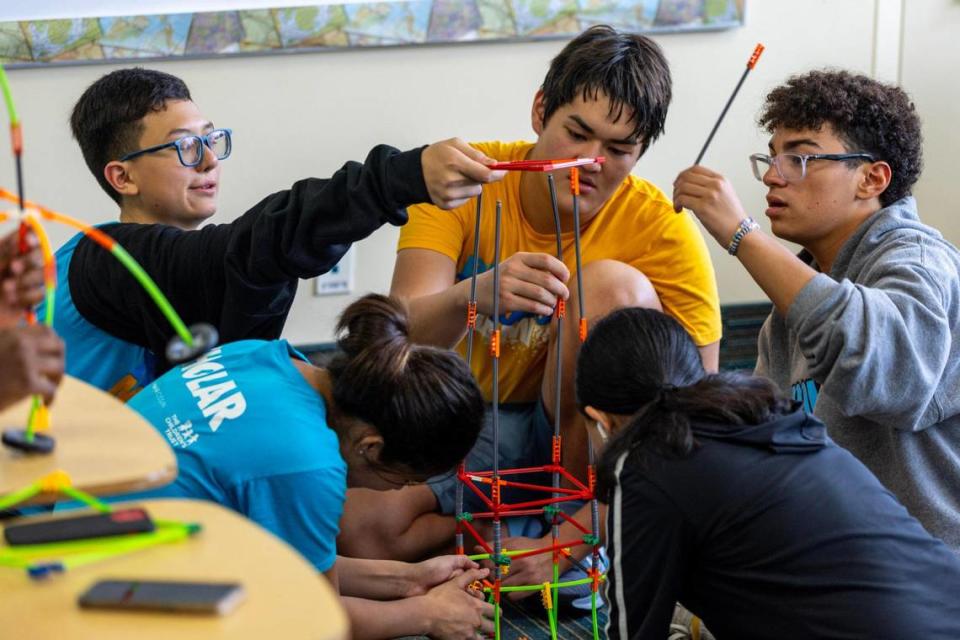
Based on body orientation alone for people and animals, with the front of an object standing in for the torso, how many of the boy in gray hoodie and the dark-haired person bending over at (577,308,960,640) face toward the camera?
0

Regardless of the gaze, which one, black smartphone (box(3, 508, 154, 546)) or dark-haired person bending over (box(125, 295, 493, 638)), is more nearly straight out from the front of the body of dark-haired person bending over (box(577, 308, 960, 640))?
the dark-haired person bending over

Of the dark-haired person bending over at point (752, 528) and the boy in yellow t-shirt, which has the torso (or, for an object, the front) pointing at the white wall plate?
the dark-haired person bending over

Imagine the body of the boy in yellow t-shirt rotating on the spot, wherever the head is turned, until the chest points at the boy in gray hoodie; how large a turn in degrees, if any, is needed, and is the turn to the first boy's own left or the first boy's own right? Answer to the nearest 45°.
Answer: approximately 45° to the first boy's own left

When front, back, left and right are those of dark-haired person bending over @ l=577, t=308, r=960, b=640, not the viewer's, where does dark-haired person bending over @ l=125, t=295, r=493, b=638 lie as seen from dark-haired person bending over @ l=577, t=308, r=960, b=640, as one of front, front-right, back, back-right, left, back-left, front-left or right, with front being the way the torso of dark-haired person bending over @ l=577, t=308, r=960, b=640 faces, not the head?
front-left

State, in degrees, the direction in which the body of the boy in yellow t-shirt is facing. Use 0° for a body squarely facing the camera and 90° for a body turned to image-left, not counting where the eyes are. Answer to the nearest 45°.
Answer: approximately 0°

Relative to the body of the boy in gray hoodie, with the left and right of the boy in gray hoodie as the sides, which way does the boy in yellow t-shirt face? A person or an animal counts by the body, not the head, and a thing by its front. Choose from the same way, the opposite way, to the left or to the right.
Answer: to the left

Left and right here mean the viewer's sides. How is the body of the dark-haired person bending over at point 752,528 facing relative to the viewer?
facing away from the viewer and to the left of the viewer

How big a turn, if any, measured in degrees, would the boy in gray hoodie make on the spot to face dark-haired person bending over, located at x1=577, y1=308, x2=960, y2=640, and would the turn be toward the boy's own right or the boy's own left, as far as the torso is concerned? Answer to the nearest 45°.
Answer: approximately 90° to the boy's own left

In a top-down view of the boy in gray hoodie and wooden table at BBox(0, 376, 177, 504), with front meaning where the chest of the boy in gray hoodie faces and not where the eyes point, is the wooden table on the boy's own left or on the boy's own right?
on the boy's own left

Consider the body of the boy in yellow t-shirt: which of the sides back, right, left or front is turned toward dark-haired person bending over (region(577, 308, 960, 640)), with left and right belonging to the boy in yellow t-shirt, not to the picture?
front

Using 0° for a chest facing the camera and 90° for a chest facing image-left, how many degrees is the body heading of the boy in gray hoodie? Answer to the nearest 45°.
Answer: approximately 90°
